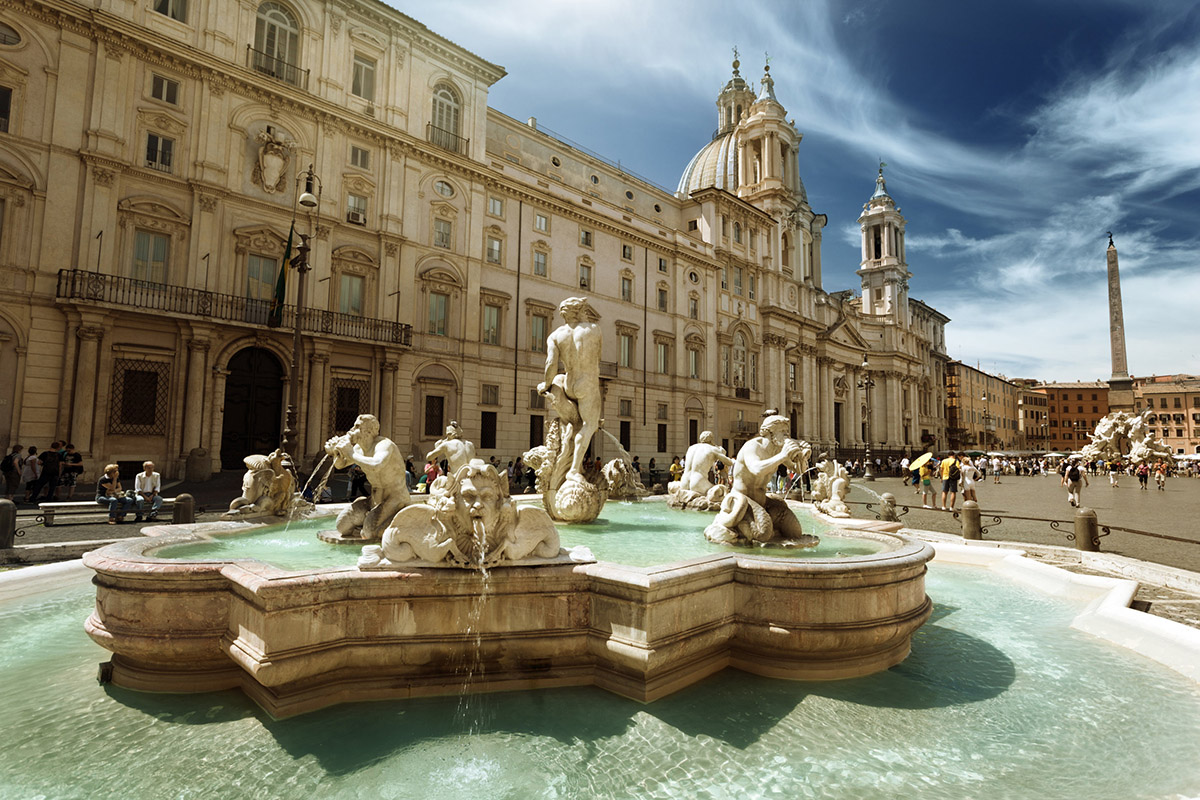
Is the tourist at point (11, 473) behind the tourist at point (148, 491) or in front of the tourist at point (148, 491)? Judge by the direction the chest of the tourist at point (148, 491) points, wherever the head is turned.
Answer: behind

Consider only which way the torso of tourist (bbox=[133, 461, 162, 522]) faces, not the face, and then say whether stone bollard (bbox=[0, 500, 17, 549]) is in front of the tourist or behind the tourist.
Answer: in front

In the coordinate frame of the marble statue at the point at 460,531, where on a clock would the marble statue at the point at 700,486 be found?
the marble statue at the point at 700,486 is roughly at 7 o'clock from the marble statue at the point at 460,531.

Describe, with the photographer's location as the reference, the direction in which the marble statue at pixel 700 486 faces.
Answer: facing away from the viewer and to the right of the viewer

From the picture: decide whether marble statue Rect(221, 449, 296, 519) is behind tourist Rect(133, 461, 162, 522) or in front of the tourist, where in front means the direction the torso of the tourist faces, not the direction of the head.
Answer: in front

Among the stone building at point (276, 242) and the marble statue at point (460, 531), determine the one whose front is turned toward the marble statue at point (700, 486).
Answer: the stone building

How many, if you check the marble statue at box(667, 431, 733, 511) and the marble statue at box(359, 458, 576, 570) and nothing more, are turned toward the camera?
1

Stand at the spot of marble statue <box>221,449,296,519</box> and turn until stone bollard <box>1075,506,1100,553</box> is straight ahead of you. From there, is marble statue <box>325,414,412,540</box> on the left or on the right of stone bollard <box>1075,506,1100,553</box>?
right

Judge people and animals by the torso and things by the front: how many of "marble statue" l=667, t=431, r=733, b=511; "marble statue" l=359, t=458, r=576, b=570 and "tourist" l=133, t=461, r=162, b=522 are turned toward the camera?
2

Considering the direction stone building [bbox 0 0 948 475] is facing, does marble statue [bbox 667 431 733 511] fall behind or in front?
in front

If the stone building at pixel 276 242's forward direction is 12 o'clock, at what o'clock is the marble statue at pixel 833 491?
The marble statue is roughly at 12 o'clock from the stone building.

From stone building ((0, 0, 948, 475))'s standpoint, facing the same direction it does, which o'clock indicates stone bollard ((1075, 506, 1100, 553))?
The stone bollard is roughly at 12 o'clock from the stone building.
